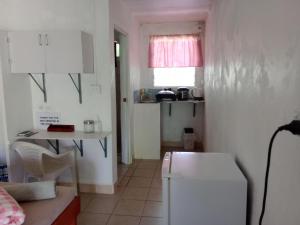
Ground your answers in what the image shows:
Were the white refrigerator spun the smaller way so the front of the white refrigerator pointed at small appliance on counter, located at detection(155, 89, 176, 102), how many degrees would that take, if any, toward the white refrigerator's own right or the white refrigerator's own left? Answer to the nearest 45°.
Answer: approximately 90° to the white refrigerator's own right

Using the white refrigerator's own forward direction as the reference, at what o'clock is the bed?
The bed is roughly at 11 o'clock from the white refrigerator.

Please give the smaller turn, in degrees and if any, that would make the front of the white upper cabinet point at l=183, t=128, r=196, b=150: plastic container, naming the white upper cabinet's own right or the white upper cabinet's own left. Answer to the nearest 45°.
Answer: approximately 135° to the white upper cabinet's own left

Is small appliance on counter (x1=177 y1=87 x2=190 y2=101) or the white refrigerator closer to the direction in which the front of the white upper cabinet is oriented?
the white refrigerator

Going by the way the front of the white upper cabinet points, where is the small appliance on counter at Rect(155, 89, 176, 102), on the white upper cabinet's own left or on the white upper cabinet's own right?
on the white upper cabinet's own left

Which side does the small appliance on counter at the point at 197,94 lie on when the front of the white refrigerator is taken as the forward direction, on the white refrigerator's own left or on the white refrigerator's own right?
on the white refrigerator's own right

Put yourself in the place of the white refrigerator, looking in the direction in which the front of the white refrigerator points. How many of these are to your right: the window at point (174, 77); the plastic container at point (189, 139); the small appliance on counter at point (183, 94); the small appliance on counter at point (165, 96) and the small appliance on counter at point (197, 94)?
5

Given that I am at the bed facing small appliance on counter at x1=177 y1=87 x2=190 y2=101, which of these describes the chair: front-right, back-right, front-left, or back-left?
front-left

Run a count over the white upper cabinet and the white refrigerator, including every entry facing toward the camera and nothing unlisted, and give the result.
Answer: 1

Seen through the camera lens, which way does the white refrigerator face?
facing to the left of the viewer

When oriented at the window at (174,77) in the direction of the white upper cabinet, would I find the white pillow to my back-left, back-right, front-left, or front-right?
front-left

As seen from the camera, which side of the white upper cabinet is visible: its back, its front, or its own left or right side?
front

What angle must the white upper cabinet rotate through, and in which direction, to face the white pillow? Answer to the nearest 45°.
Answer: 0° — it already faces it

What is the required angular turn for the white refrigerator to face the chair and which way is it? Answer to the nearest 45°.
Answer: approximately 45° to its right
